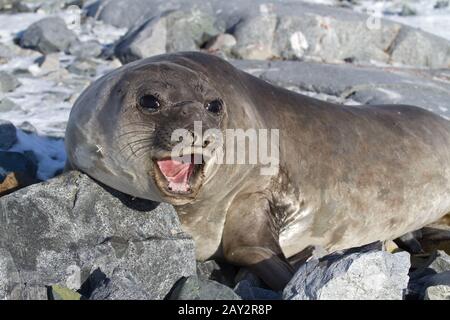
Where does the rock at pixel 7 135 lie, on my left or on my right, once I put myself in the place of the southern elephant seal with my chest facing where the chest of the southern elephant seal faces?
on my right

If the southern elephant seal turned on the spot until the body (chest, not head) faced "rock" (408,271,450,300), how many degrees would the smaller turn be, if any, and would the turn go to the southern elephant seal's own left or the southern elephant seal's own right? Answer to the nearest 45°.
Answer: approximately 90° to the southern elephant seal's own left

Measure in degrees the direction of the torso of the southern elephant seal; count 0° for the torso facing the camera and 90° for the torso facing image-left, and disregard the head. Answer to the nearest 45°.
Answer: approximately 45°

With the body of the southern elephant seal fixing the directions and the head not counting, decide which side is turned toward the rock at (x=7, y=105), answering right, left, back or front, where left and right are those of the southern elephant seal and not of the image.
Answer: right

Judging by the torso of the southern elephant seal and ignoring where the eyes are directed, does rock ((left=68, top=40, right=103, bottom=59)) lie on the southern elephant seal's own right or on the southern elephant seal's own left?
on the southern elephant seal's own right

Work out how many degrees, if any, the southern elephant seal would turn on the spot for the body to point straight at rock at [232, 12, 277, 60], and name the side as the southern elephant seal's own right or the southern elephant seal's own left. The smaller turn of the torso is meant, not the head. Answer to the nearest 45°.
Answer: approximately 135° to the southern elephant seal's own right

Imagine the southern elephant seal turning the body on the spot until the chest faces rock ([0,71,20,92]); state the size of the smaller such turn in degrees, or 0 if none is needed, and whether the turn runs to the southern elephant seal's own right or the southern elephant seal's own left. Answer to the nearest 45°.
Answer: approximately 90° to the southern elephant seal's own right

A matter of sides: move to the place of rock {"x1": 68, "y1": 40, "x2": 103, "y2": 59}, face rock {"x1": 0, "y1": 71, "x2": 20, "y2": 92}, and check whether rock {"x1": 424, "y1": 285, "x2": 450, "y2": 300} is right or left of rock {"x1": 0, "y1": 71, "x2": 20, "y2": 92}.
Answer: left

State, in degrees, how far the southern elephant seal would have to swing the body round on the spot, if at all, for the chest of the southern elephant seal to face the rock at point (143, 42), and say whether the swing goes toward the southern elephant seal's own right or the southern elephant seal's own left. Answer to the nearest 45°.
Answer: approximately 135° to the southern elephant seal's own right

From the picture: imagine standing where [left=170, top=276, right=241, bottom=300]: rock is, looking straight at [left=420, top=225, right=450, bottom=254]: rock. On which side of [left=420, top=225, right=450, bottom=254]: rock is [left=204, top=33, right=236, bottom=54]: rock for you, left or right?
left

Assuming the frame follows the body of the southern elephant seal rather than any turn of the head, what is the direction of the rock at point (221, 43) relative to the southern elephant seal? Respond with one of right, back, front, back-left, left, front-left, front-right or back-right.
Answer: back-right
